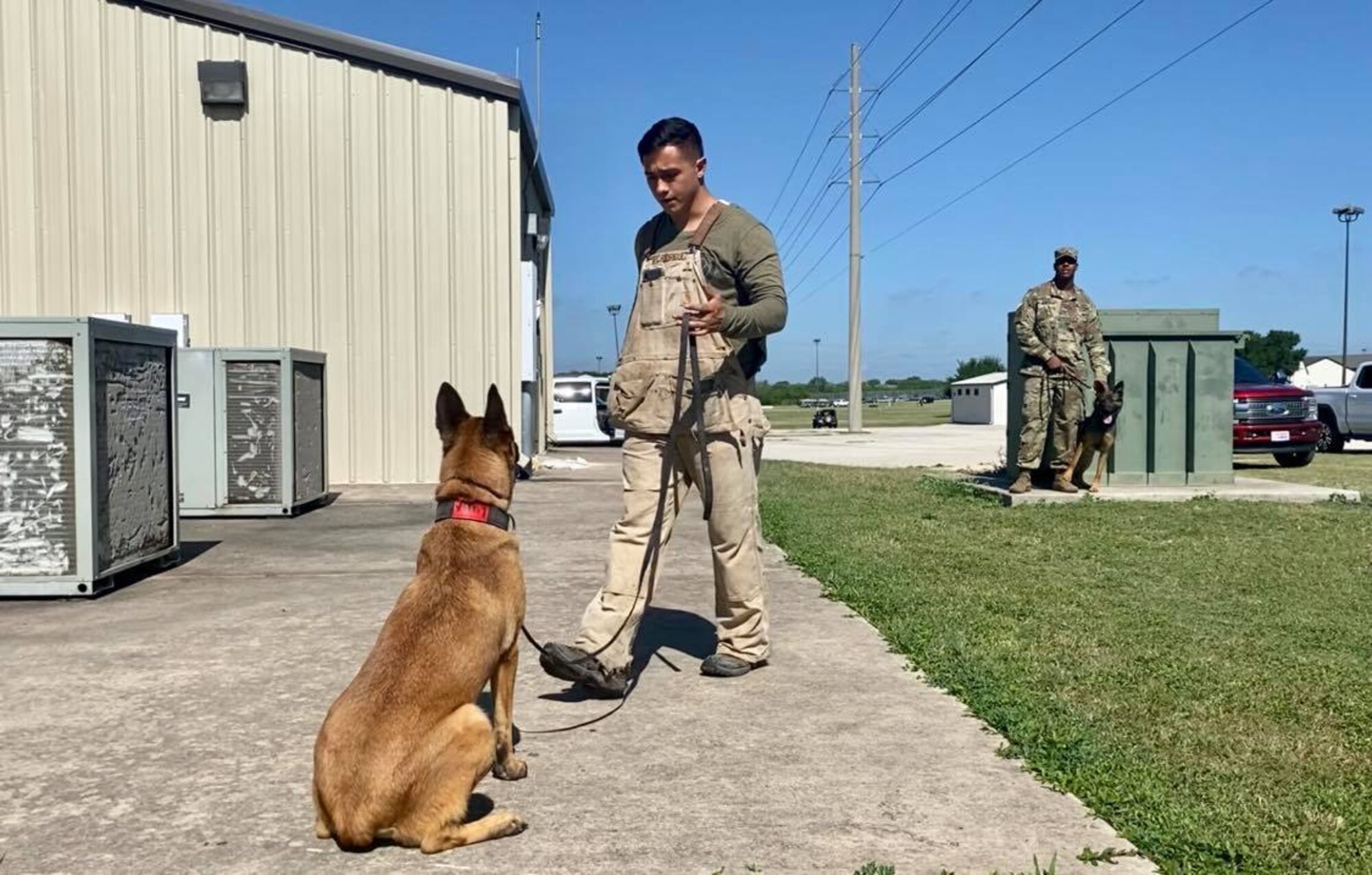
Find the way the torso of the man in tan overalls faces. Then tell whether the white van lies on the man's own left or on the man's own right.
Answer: on the man's own right

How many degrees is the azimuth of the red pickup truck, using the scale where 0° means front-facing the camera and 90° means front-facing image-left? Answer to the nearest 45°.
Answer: approximately 315°

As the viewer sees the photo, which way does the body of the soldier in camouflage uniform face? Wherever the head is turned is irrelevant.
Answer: toward the camera

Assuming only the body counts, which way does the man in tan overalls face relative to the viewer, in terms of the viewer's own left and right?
facing the viewer and to the left of the viewer

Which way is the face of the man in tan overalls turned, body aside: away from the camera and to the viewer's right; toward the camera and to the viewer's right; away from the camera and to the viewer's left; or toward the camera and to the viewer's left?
toward the camera and to the viewer's left

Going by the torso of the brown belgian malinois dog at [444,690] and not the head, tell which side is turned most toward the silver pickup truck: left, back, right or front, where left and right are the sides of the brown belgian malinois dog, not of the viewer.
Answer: front

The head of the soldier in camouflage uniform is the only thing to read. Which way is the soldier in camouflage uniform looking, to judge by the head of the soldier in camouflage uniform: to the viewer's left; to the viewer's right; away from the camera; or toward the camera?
toward the camera

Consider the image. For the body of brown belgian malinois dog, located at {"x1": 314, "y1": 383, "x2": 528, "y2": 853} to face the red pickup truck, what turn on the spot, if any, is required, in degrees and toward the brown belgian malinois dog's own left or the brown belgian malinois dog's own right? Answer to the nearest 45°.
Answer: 0° — it already faces it

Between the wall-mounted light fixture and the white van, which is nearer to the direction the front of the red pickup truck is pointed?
the wall-mounted light fixture

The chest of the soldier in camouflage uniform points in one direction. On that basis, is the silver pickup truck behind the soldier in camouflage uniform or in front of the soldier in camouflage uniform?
behind

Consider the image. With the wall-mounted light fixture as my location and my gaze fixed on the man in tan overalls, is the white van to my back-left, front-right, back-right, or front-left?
back-left
